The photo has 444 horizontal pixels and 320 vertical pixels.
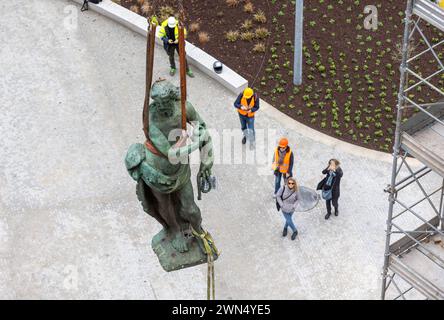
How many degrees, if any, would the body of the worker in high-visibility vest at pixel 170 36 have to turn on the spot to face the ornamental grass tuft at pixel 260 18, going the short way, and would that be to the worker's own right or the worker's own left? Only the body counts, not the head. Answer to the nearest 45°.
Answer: approximately 135° to the worker's own left

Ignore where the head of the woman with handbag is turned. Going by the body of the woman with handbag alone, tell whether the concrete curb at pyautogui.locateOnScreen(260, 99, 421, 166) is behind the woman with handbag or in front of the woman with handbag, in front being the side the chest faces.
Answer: behind

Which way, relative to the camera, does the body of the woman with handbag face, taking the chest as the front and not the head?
toward the camera

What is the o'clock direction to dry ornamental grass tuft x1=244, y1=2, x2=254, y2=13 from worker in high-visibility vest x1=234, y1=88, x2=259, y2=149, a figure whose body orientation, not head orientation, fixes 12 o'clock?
The dry ornamental grass tuft is roughly at 6 o'clock from the worker in high-visibility vest.

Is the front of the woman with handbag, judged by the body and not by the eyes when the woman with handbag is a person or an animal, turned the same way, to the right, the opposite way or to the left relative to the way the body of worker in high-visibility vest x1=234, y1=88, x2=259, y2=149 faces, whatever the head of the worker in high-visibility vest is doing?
the same way

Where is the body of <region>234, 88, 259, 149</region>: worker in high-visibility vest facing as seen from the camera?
toward the camera

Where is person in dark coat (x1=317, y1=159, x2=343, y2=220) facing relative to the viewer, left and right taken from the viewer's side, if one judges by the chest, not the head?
facing the viewer and to the left of the viewer

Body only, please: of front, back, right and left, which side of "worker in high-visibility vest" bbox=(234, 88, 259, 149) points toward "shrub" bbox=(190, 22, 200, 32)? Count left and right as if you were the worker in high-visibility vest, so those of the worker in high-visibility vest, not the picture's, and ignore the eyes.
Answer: back

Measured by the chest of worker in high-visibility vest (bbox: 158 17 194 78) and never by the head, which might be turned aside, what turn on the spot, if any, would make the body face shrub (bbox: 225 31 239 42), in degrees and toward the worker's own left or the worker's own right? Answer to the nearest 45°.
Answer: approximately 135° to the worker's own left

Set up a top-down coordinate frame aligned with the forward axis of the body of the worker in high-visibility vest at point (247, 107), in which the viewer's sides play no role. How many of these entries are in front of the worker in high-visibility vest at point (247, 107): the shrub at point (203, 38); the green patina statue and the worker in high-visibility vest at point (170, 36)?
1

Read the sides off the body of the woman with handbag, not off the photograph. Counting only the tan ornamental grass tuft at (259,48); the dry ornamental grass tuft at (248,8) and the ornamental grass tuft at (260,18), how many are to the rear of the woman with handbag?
3

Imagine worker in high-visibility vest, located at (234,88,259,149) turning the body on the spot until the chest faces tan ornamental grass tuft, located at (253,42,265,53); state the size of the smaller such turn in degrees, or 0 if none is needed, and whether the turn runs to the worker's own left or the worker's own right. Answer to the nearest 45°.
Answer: approximately 180°

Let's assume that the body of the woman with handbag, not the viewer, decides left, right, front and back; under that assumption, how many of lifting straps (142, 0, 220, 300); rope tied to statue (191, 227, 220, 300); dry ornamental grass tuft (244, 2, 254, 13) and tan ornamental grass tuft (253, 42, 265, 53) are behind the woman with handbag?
2
